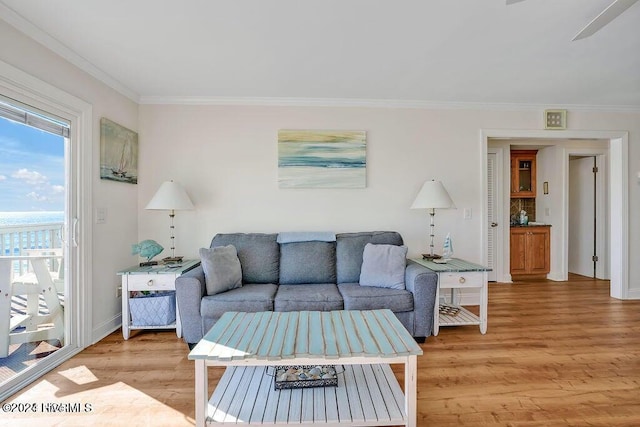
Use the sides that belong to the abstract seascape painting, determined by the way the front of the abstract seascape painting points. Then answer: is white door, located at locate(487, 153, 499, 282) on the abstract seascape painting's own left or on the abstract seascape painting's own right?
on the abstract seascape painting's own left

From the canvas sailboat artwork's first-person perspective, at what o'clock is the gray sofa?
The gray sofa is roughly at 12 o'clock from the canvas sailboat artwork.

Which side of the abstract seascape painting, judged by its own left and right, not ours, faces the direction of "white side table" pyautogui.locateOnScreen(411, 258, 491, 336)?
left

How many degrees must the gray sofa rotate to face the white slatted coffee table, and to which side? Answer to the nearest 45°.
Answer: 0° — it already faces it

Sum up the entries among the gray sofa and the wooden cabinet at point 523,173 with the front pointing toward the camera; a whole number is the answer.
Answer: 2
